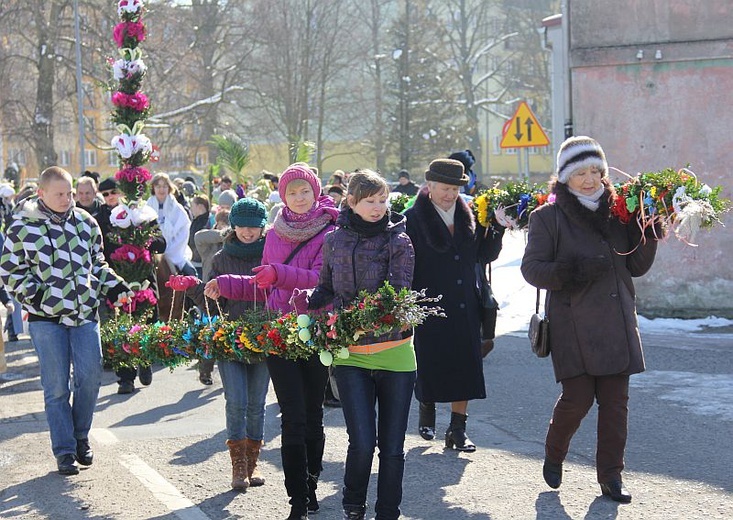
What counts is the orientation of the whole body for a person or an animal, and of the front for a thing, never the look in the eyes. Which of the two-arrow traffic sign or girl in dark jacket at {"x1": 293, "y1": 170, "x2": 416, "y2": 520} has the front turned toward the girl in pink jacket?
the two-arrow traffic sign

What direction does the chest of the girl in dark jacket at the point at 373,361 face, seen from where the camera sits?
toward the camera

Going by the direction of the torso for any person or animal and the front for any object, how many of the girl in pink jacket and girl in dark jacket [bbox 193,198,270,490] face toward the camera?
2

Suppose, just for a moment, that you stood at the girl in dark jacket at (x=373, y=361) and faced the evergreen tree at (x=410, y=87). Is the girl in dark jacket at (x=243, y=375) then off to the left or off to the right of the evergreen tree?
left

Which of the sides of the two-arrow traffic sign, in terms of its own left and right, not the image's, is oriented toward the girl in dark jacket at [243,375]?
front

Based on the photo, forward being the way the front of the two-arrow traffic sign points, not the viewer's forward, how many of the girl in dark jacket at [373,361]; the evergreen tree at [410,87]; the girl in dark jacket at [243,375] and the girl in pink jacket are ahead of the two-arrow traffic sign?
3

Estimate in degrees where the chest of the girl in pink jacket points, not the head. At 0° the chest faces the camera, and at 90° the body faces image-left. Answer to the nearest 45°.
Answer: approximately 0°

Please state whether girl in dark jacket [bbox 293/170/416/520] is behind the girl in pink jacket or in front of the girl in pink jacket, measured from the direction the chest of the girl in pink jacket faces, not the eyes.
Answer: in front

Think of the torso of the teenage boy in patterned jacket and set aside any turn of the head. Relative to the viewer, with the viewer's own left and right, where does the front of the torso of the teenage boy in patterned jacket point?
facing the viewer and to the right of the viewer
